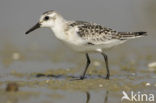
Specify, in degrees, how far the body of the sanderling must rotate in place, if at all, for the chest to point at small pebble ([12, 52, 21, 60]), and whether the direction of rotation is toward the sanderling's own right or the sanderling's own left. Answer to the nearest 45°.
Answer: approximately 45° to the sanderling's own right

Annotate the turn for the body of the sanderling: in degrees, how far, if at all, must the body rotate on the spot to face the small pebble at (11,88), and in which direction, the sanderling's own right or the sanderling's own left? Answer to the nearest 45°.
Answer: approximately 45° to the sanderling's own left

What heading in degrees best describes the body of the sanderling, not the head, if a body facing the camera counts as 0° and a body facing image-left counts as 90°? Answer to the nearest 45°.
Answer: approximately 90°
